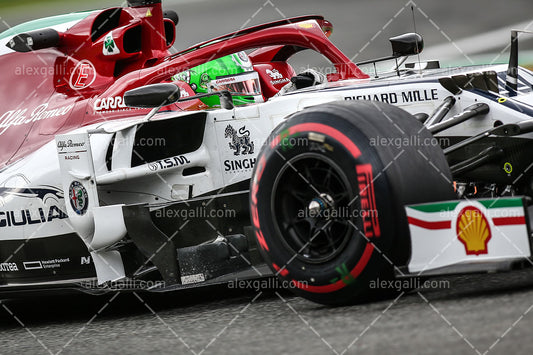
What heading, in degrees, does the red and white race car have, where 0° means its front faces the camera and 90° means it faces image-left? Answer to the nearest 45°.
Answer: approximately 315°
